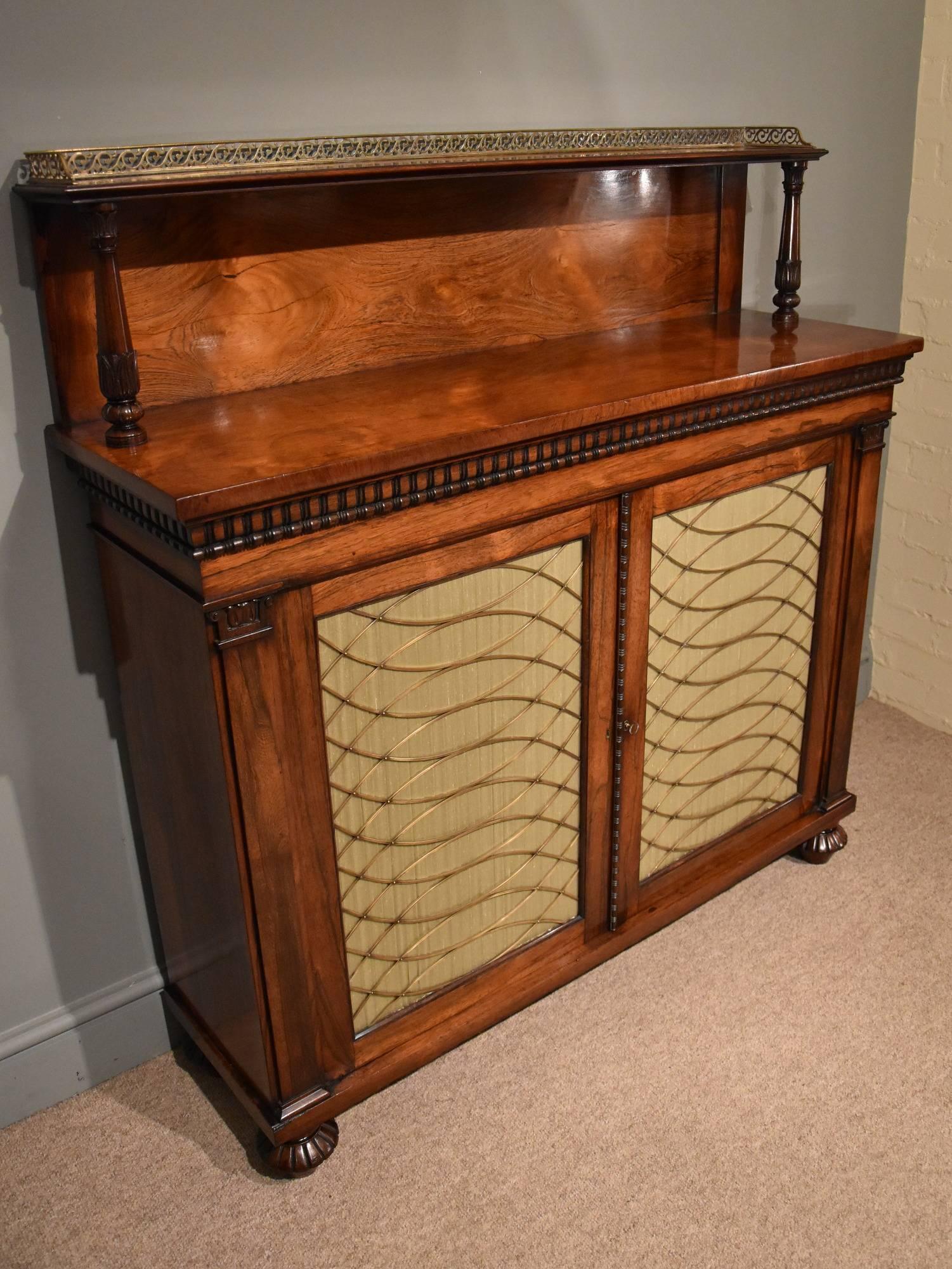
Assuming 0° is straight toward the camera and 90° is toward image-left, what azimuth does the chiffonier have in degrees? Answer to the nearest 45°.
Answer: approximately 315°
